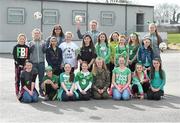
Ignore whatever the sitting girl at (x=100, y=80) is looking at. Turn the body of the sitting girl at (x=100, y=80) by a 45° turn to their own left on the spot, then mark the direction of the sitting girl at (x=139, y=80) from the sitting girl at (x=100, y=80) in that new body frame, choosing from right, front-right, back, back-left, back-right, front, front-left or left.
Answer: front-left

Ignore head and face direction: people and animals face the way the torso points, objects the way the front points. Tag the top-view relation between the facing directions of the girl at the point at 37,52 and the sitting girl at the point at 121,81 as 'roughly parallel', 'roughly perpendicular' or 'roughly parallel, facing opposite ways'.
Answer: roughly parallel

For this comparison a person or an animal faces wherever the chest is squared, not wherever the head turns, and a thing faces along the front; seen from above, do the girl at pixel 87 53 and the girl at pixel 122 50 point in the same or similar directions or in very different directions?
same or similar directions

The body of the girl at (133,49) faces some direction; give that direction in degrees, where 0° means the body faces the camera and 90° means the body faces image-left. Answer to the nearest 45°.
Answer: approximately 45°

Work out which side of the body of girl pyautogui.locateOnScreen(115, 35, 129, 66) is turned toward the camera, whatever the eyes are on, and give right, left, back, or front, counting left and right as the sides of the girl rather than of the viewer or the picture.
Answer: front

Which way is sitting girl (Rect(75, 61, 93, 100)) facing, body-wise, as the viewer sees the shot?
toward the camera

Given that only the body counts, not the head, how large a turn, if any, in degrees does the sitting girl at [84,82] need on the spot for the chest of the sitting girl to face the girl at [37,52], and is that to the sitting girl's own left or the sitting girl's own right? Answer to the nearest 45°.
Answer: approximately 90° to the sitting girl's own right

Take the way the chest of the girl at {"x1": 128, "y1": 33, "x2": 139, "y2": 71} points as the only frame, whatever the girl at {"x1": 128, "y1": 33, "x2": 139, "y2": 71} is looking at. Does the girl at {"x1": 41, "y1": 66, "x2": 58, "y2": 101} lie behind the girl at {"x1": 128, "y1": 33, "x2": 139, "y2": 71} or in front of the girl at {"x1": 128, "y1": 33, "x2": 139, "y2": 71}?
in front

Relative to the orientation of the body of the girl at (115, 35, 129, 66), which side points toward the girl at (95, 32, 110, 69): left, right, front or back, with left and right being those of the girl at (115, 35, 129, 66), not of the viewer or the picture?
right

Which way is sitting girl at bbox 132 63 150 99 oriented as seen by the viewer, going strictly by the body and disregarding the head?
toward the camera

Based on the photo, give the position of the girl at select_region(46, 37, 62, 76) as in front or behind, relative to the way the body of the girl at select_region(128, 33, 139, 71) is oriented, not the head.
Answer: in front
